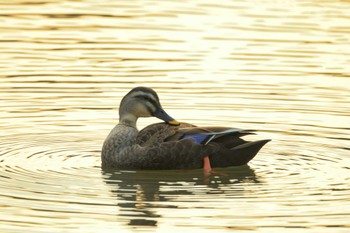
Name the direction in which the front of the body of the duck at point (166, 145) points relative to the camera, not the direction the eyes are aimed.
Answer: to the viewer's left
